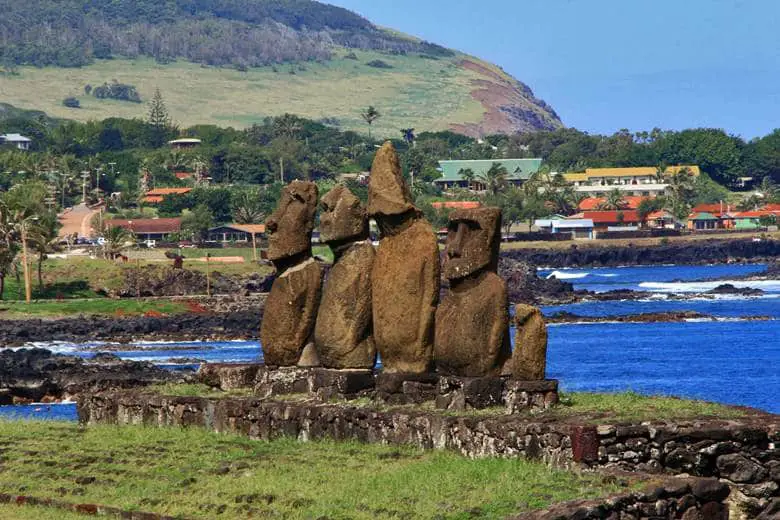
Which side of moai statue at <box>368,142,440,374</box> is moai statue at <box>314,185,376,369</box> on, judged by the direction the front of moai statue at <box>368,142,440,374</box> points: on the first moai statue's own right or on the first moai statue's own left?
on the first moai statue's own right

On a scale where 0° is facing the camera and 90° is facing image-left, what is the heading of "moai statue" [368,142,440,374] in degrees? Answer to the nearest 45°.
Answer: approximately 45°

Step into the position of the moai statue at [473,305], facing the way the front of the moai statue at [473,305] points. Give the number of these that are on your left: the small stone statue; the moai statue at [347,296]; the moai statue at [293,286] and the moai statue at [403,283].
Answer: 1

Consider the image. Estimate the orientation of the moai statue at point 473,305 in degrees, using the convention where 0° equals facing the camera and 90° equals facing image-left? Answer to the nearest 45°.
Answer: approximately 45°

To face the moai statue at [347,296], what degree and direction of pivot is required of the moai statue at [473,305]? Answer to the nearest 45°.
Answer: approximately 90° to its right

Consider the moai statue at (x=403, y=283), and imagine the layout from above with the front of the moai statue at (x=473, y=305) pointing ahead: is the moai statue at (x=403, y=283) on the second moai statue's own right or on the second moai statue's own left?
on the second moai statue's own right

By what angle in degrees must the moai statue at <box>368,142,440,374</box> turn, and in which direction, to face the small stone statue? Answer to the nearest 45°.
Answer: approximately 90° to its left

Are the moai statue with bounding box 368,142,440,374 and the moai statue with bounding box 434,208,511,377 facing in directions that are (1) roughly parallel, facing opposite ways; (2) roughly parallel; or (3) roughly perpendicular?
roughly parallel

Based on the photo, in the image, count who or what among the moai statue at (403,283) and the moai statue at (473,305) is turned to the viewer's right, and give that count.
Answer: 0
